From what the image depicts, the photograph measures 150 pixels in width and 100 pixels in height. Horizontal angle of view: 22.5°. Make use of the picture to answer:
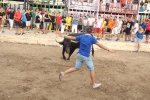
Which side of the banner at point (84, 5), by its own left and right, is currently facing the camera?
front

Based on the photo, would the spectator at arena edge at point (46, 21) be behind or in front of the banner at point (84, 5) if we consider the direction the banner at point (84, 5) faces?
in front
